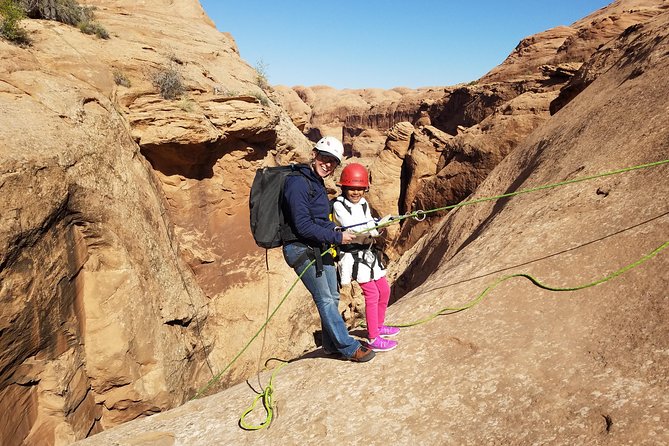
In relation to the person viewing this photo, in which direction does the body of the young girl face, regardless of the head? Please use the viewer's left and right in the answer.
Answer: facing the viewer and to the right of the viewer

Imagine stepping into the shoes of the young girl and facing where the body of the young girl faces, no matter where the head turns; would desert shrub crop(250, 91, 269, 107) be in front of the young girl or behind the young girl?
behind

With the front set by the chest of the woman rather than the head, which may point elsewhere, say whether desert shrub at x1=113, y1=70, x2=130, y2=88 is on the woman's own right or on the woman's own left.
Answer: on the woman's own left

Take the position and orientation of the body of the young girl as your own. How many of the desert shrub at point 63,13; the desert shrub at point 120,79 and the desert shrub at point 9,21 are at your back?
3

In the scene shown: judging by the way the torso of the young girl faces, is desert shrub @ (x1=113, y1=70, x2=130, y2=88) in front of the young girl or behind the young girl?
behind

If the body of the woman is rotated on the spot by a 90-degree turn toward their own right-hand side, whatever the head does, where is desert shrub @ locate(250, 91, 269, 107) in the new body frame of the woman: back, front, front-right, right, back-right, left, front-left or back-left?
back

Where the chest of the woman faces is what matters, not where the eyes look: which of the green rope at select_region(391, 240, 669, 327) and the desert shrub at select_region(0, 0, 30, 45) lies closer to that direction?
the green rope

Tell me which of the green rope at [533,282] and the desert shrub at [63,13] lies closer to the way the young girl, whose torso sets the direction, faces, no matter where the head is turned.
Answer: the green rope

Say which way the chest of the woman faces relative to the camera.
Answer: to the viewer's right

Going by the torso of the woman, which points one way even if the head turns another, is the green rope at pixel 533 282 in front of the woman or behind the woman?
in front

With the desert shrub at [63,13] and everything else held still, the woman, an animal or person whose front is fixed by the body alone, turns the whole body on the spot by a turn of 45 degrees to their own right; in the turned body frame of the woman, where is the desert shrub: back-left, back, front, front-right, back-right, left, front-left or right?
back

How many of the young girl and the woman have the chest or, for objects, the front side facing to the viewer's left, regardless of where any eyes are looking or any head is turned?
0
